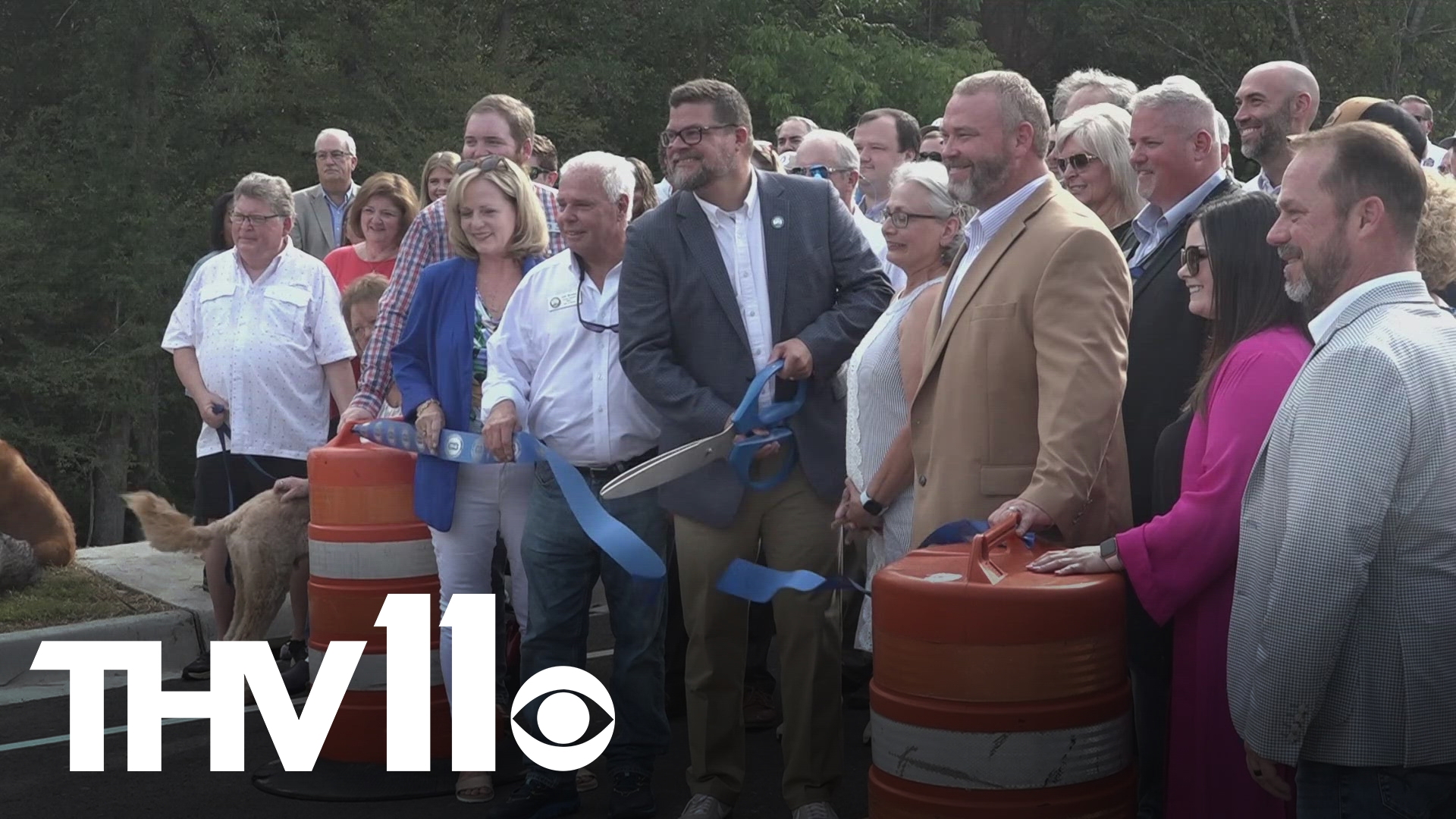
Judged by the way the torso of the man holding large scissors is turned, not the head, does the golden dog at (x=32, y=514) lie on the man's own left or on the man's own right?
on the man's own right

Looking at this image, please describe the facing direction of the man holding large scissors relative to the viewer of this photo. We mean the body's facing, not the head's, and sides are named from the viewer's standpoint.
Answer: facing the viewer

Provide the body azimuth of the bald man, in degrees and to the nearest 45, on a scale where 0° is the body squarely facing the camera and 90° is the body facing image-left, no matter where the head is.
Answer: approximately 45°

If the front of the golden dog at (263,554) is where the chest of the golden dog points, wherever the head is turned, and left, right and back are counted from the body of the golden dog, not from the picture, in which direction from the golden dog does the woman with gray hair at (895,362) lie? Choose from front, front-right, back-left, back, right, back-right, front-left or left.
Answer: front-right

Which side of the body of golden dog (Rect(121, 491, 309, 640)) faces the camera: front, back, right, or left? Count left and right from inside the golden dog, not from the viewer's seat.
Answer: right

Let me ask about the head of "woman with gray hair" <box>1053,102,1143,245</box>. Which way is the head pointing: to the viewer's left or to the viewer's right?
to the viewer's left

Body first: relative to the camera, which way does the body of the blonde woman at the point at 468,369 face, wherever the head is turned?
toward the camera

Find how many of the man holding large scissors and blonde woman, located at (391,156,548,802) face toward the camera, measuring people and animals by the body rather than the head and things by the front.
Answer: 2

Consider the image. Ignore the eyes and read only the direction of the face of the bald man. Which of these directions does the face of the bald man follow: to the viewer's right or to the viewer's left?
to the viewer's left

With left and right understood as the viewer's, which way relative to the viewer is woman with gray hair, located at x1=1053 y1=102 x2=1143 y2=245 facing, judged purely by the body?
facing the viewer and to the left of the viewer
